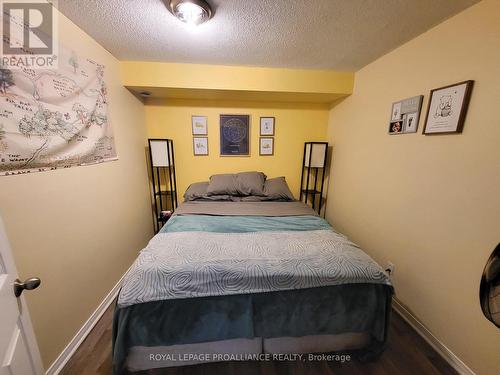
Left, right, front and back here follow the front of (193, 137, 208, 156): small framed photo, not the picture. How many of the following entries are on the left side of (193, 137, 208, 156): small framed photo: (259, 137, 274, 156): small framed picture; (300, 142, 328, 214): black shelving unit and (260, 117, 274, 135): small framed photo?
3

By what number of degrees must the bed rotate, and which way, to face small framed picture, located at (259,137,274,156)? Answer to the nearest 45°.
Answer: approximately 180°

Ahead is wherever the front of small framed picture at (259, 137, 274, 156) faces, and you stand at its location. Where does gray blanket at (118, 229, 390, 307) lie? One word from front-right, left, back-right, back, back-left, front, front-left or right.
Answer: front

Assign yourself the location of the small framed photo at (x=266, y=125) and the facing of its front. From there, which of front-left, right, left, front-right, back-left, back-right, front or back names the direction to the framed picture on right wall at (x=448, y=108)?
front-left

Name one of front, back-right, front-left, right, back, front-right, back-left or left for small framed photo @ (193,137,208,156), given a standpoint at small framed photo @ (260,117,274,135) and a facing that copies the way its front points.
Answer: right

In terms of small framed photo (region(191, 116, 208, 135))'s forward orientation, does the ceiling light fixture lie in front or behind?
in front

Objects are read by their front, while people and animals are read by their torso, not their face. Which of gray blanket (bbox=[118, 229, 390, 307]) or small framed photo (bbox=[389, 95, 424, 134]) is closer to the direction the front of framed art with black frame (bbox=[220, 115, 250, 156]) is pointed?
the gray blanket

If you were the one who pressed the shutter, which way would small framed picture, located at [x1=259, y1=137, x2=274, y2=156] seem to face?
facing the viewer

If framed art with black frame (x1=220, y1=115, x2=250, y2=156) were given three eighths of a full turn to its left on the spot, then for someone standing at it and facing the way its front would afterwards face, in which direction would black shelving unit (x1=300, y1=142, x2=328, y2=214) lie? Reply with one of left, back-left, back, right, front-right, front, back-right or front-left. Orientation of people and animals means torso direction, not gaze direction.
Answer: front-right

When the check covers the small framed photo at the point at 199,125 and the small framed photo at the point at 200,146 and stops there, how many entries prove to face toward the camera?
2

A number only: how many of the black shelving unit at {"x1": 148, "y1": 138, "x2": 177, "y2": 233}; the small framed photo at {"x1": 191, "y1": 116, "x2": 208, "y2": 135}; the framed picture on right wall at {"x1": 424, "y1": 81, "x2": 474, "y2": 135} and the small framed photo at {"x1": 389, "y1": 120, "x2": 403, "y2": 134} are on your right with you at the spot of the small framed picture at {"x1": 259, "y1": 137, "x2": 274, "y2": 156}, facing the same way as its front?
2

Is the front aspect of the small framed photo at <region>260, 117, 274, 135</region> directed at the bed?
yes

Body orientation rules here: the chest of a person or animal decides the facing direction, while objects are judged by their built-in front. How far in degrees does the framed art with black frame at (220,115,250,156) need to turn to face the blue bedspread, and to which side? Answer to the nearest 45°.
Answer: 0° — it already faces it

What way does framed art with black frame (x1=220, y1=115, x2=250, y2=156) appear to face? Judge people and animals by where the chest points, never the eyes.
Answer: toward the camera

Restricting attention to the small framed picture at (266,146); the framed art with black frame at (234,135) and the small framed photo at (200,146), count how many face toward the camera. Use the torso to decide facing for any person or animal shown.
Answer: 3

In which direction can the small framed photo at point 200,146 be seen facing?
toward the camera

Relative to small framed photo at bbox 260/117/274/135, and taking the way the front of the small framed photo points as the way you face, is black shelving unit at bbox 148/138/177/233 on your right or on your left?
on your right

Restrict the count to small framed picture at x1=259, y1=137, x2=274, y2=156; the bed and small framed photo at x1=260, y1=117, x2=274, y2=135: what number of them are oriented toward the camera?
3
